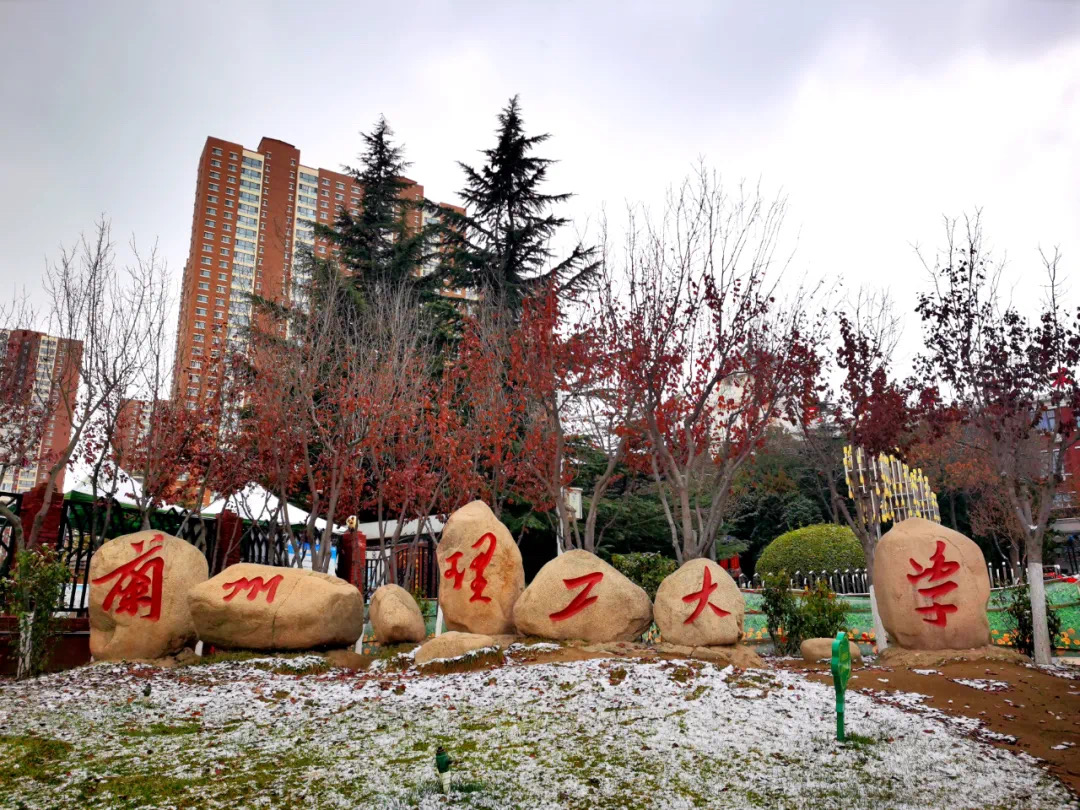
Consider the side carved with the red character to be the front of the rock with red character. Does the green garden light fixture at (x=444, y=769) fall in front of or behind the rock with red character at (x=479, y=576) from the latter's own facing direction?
in front

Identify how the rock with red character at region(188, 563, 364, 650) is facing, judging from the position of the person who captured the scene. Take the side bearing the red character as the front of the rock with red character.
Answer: facing the viewer

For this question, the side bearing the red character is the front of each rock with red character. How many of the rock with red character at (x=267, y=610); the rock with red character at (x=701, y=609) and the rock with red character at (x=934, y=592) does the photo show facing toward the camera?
3

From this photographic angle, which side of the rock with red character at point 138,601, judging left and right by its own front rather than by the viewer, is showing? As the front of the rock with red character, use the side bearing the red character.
front

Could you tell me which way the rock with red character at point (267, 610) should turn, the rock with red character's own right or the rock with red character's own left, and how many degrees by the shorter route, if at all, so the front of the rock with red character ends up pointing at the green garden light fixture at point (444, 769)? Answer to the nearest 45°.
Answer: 0° — it already faces it

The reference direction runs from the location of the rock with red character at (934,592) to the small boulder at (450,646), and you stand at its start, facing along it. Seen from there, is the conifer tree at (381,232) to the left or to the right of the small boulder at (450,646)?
right

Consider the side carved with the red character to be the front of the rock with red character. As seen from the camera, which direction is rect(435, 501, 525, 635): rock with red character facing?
toward the camera

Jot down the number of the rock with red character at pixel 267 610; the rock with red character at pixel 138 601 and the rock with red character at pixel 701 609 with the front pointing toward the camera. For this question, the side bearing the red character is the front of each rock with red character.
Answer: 3

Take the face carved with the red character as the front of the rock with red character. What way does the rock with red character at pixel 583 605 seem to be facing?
toward the camera

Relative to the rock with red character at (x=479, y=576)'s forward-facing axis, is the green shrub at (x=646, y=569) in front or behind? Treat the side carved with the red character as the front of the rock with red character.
behind

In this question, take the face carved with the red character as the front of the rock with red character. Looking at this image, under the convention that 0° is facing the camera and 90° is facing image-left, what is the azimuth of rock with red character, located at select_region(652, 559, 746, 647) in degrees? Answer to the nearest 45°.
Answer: approximately 0°

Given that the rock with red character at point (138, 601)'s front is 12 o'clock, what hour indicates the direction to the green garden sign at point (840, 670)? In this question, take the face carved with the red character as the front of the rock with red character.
The green garden sign is roughly at 11 o'clock from the rock with red character.

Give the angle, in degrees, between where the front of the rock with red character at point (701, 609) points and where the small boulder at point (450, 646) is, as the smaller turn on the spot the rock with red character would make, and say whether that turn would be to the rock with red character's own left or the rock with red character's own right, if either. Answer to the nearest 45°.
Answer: approximately 90° to the rock with red character's own right

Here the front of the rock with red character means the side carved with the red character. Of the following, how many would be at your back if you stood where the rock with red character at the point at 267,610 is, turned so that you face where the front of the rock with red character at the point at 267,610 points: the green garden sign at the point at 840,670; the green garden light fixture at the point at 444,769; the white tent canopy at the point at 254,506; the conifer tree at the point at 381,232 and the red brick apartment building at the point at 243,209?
3

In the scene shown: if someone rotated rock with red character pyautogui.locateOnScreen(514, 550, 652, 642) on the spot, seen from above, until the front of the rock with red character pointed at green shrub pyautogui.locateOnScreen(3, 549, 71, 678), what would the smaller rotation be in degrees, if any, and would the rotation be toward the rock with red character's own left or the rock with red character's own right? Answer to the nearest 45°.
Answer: approximately 90° to the rock with red character's own right

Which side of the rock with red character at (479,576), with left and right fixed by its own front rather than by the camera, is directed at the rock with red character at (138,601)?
right

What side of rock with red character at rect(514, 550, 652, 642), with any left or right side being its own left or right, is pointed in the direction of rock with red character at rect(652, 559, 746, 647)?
left
